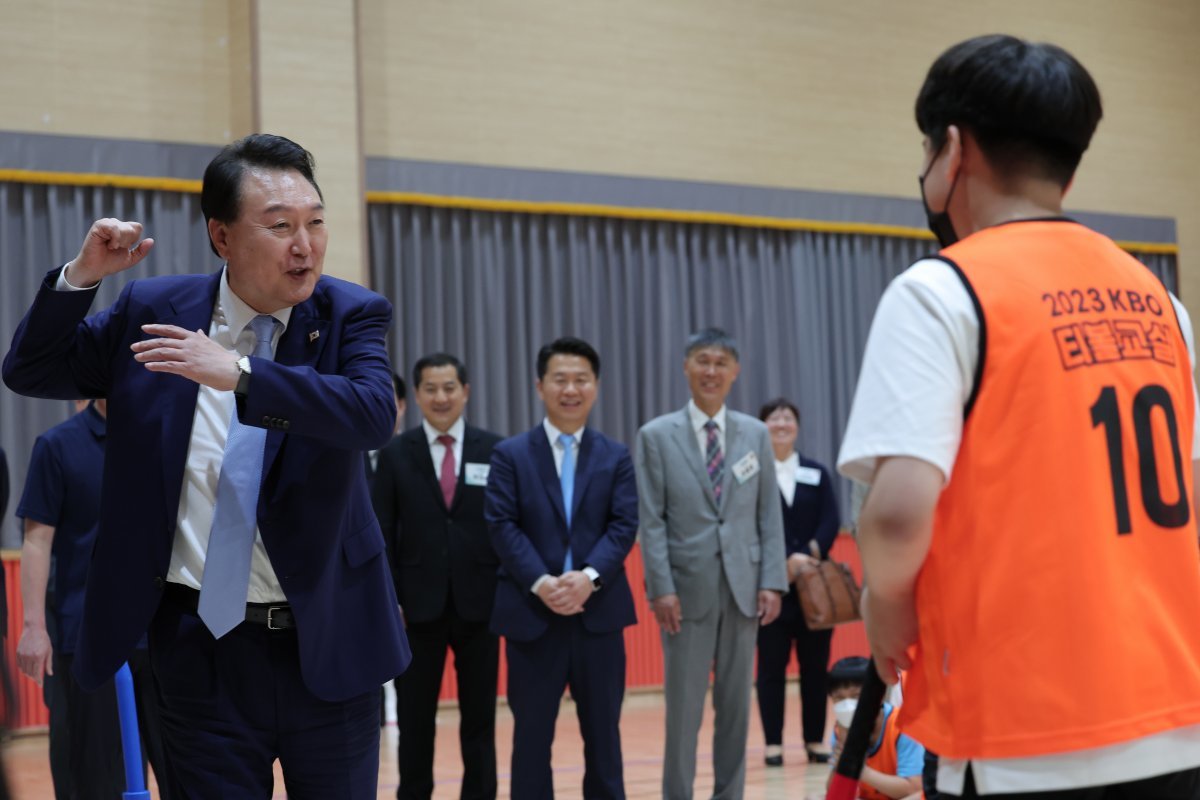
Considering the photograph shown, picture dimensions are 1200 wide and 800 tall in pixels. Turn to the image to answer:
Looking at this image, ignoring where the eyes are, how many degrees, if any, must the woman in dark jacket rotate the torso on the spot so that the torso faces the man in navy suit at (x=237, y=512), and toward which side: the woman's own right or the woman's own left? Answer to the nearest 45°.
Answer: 0° — they already face them

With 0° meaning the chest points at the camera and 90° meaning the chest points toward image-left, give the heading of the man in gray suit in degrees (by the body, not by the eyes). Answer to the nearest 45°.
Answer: approximately 0°

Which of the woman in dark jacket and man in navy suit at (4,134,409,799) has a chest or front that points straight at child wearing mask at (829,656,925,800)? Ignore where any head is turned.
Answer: the woman in dark jacket

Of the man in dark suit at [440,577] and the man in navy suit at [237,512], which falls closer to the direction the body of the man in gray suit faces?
the man in navy suit

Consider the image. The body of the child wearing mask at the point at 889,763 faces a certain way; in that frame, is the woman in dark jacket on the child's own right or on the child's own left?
on the child's own right

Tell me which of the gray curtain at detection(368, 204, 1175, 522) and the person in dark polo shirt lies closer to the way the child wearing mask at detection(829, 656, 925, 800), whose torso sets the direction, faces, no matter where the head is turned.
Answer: the person in dark polo shirt

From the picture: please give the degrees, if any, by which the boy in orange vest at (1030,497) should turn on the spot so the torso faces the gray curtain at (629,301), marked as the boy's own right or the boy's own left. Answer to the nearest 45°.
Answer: approximately 45° to the boy's own right

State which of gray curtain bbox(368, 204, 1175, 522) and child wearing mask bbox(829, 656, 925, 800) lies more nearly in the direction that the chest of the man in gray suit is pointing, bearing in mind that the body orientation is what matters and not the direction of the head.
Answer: the child wearing mask

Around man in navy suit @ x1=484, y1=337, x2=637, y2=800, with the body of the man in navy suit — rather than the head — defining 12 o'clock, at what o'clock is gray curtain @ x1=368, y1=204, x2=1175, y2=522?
The gray curtain is roughly at 6 o'clock from the man in navy suit.

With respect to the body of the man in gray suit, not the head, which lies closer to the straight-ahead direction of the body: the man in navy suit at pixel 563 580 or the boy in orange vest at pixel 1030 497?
the boy in orange vest

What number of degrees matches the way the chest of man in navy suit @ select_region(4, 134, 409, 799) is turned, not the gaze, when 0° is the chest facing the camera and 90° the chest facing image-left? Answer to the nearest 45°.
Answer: approximately 0°
